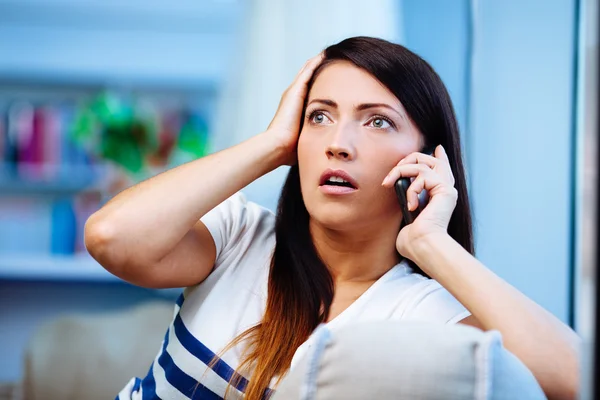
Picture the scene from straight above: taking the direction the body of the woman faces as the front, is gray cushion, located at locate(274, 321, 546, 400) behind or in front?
in front

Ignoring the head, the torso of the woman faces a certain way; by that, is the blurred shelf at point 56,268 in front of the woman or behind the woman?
behind

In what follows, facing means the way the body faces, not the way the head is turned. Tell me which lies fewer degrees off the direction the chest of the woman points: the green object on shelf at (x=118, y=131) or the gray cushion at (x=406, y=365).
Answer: the gray cushion

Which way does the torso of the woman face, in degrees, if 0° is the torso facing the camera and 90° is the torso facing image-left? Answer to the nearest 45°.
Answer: approximately 0°

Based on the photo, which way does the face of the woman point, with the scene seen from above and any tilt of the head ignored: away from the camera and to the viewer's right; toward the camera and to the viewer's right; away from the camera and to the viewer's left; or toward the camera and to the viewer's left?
toward the camera and to the viewer's left

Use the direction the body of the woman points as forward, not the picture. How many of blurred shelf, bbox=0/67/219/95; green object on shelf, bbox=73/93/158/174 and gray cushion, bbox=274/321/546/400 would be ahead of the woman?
1

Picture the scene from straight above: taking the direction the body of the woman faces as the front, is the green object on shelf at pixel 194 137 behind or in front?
behind

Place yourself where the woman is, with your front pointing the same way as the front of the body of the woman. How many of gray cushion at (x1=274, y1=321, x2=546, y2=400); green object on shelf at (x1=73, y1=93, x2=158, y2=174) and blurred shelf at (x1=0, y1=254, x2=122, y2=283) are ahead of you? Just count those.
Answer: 1

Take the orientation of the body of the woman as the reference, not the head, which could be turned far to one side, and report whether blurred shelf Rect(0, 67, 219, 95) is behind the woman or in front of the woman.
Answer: behind
